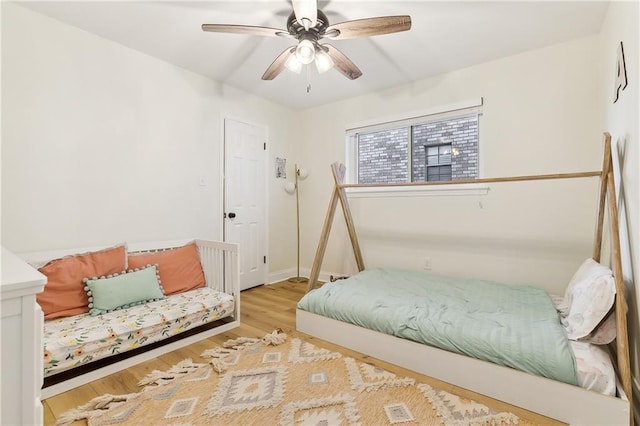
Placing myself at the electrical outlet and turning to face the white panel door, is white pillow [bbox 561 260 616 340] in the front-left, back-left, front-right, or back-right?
back-left

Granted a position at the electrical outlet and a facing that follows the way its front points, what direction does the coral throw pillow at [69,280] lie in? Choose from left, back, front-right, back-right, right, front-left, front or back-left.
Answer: front-right

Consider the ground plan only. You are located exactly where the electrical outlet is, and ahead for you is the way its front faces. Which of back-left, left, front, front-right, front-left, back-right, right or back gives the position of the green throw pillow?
front-right

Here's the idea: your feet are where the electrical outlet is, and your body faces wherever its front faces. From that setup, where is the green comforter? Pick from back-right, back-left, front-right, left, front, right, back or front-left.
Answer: front

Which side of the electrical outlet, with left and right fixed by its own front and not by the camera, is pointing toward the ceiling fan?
front

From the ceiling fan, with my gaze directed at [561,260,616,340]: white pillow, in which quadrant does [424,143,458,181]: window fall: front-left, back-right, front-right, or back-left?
front-left

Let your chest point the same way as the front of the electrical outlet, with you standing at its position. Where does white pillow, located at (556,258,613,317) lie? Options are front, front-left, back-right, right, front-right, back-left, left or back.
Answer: front-left

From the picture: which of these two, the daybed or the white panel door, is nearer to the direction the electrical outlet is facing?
the daybed

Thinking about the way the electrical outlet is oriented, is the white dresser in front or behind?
in front

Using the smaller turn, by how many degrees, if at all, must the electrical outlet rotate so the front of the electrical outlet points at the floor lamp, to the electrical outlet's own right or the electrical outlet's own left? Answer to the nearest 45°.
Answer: approximately 90° to the electrical outlet's own right

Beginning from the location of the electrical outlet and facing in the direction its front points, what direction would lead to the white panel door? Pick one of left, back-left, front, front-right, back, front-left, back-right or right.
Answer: right

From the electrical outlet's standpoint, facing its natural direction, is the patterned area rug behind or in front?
in front

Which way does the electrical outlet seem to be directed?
toward the camera
